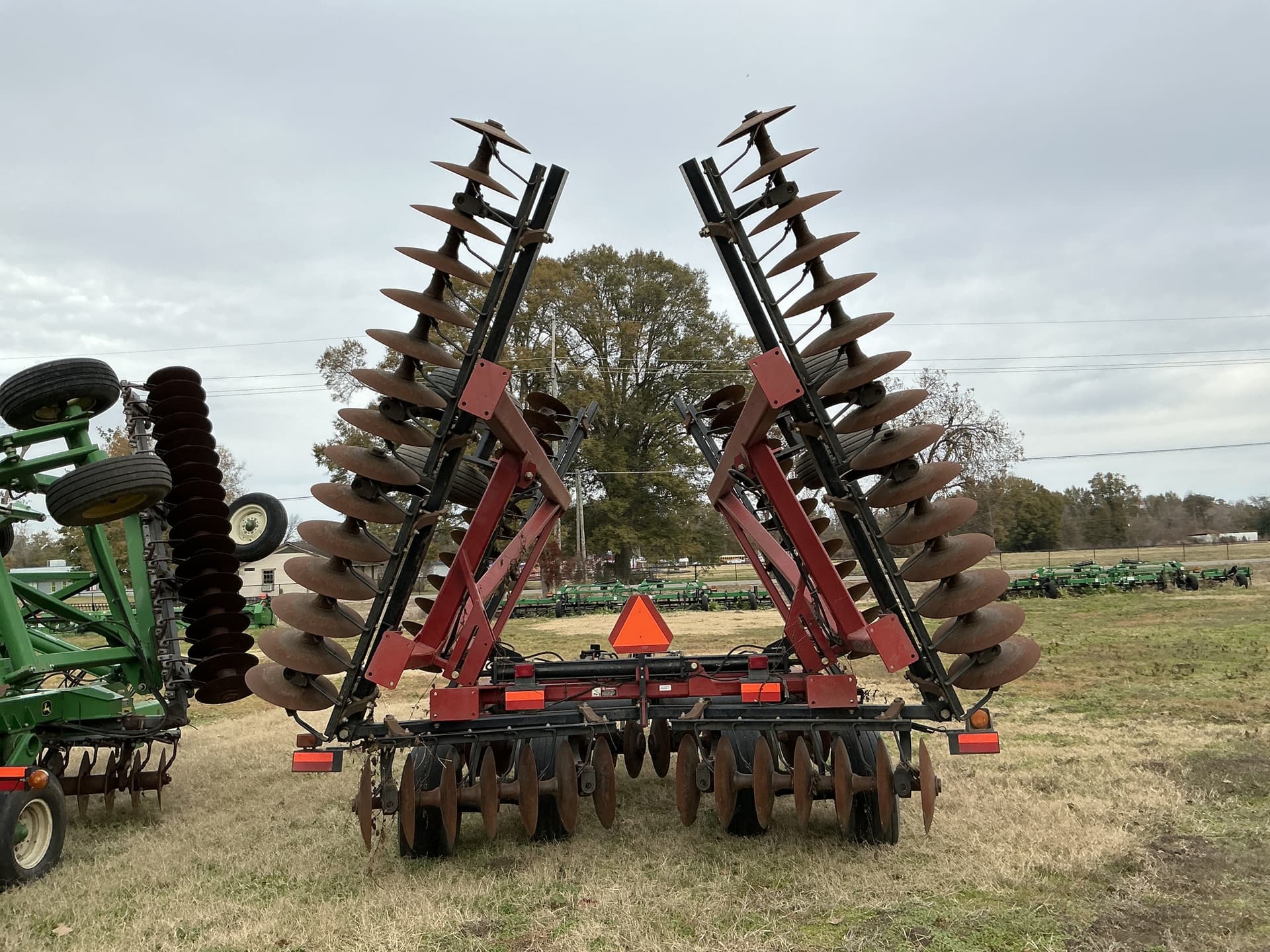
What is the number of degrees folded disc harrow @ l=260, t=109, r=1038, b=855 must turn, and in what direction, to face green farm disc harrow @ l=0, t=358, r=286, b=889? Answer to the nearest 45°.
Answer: approximately 90° to its left

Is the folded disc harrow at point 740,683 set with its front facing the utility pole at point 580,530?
yes

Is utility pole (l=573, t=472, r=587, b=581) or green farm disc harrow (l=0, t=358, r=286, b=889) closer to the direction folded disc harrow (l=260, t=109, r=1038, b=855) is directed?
the utility pole

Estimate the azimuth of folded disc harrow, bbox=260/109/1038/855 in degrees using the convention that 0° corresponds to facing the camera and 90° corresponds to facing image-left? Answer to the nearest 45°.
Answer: approximately 180°
